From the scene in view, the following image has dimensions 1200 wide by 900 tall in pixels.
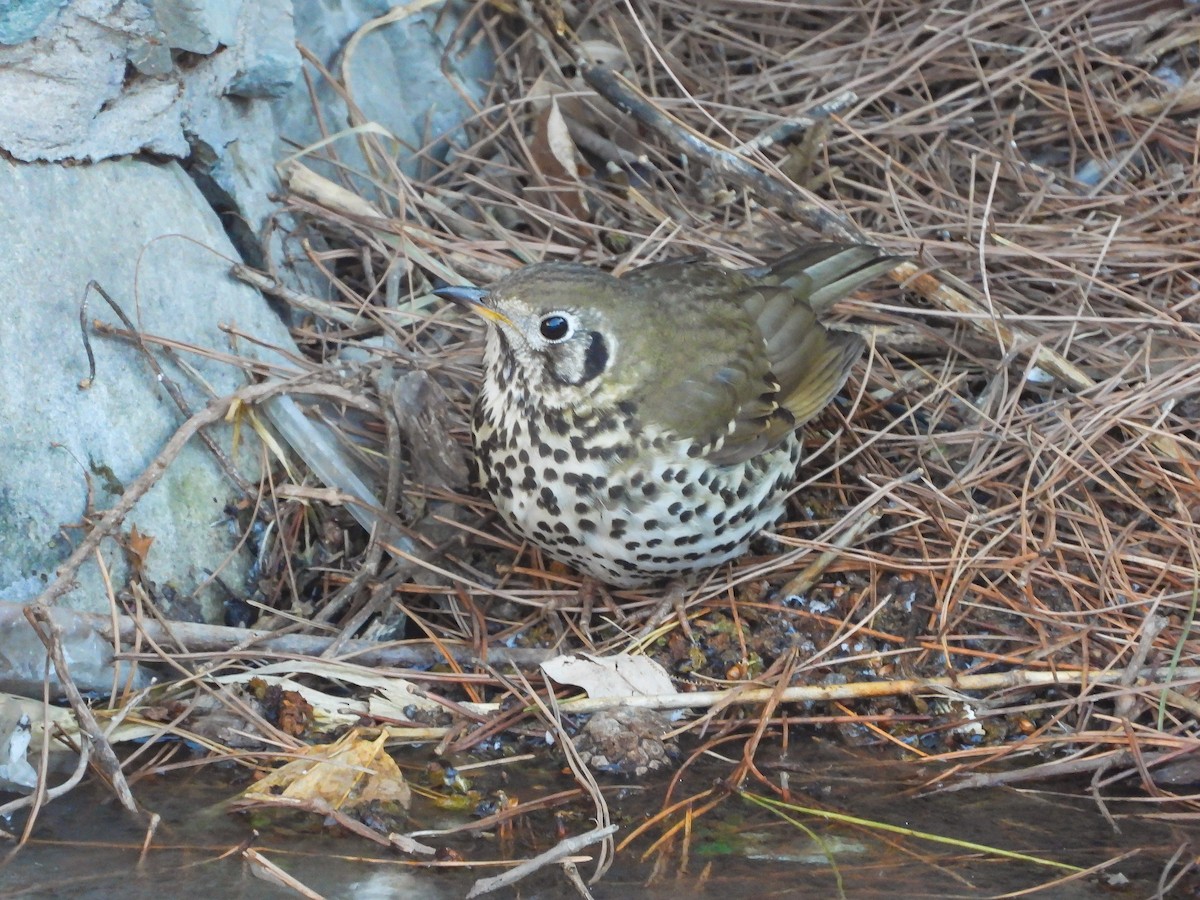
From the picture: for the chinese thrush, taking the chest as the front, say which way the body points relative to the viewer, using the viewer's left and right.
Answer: facing the viewer and to the left of the viewer

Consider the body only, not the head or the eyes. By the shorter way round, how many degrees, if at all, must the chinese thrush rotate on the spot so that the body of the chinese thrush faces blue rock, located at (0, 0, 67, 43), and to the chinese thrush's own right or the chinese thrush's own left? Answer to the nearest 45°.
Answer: approximately 45° to the chinese thrush's own right

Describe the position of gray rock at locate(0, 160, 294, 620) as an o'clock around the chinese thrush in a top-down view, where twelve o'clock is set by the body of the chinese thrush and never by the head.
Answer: The gray rock is roughly at 2 o'clock from the chinese thrush.
